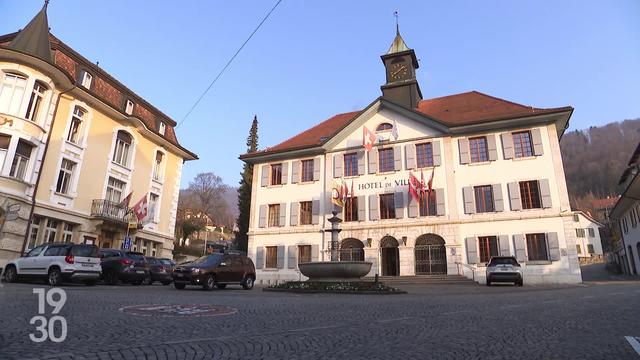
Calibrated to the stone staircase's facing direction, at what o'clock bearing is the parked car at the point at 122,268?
The parked car is roughly at 2 o'clock from the stone staircase.

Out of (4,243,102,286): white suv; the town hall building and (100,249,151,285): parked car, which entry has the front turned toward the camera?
the town hall building

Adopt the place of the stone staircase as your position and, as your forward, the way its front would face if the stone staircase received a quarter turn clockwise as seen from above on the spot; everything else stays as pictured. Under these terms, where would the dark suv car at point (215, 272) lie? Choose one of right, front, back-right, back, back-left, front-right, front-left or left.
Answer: front-left

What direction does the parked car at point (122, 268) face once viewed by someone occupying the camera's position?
facing away from the viewer and to the left of the viewer

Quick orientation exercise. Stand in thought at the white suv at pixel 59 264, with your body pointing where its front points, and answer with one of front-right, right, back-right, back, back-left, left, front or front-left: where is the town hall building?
back-right

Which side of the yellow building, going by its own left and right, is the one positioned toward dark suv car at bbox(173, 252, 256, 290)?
front

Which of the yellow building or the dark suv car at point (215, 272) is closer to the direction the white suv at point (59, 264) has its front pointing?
the yellow building

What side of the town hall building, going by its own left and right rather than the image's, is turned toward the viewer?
front

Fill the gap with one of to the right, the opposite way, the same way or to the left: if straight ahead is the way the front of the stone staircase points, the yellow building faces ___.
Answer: to the left

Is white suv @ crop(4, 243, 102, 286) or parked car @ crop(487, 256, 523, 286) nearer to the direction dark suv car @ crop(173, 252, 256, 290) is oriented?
the white suv

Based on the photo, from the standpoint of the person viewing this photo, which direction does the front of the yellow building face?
facing the viewer and to the right of the viewer

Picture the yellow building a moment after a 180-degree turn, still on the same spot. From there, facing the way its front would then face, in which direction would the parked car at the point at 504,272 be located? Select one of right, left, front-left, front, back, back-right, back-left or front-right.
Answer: back

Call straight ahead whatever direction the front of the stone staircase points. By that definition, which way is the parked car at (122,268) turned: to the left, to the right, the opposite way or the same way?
to the right

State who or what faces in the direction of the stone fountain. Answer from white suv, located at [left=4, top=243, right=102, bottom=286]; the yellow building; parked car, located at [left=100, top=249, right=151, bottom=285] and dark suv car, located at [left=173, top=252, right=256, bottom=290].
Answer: the yellow building
